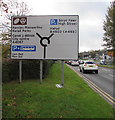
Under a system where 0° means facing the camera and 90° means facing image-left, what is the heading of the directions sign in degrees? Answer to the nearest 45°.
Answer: approximately 0°
